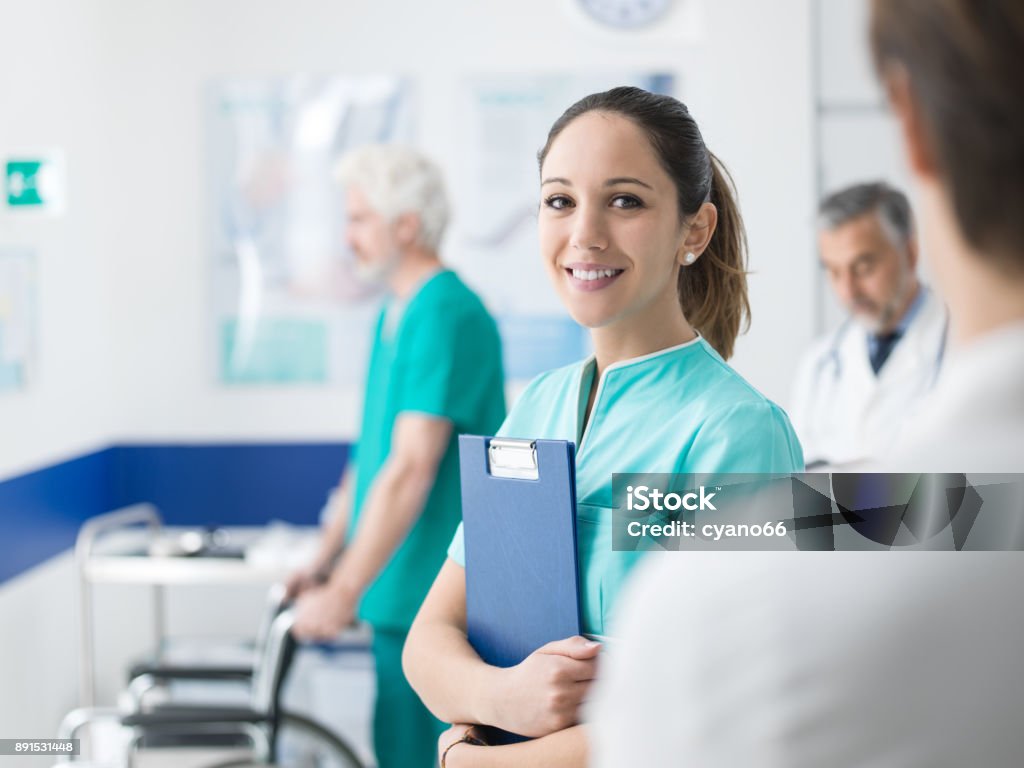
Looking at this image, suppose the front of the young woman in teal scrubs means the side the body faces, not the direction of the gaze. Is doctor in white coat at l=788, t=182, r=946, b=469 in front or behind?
behind

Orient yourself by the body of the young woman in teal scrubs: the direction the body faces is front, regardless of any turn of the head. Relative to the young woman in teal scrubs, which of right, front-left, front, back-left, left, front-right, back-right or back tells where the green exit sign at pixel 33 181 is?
right

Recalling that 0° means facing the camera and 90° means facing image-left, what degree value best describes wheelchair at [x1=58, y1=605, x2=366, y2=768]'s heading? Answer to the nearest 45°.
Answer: approximately 90°

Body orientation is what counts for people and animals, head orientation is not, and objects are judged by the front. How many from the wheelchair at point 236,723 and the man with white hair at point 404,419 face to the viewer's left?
2

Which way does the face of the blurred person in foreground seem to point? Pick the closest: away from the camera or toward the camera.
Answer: away from the camera

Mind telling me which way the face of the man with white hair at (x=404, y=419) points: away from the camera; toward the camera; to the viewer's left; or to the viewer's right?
to the viewer's left

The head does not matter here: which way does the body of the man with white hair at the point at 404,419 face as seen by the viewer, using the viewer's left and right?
facing to the left of the viewer

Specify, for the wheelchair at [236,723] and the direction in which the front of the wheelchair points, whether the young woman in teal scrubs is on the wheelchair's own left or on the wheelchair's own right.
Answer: on the wheelchair's own left
